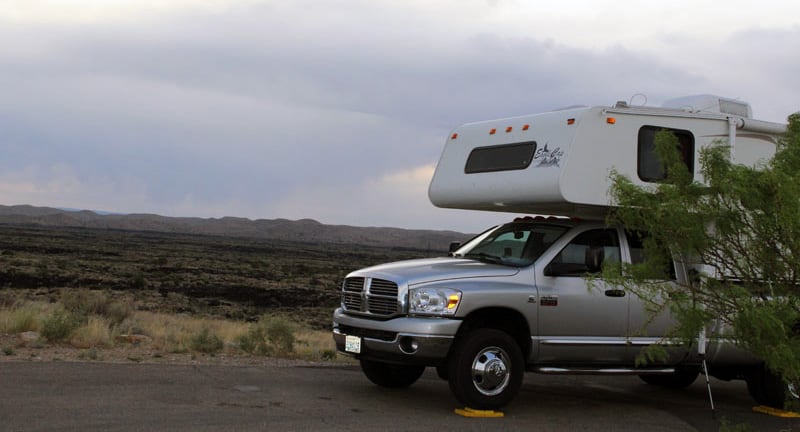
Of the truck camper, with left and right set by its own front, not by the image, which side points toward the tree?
left

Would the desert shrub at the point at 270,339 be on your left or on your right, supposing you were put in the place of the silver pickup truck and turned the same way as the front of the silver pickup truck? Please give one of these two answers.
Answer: on your right

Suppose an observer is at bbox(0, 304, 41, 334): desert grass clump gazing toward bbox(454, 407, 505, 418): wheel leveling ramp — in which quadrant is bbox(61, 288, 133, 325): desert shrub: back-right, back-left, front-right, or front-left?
back-left

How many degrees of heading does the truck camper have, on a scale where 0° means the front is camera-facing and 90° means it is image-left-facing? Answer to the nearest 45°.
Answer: approximately 45°

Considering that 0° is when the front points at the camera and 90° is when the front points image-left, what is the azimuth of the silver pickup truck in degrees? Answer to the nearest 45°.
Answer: approximately 45°

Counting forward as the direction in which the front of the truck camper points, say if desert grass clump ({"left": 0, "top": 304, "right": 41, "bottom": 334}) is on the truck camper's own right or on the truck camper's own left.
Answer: on the truck camper's own right
